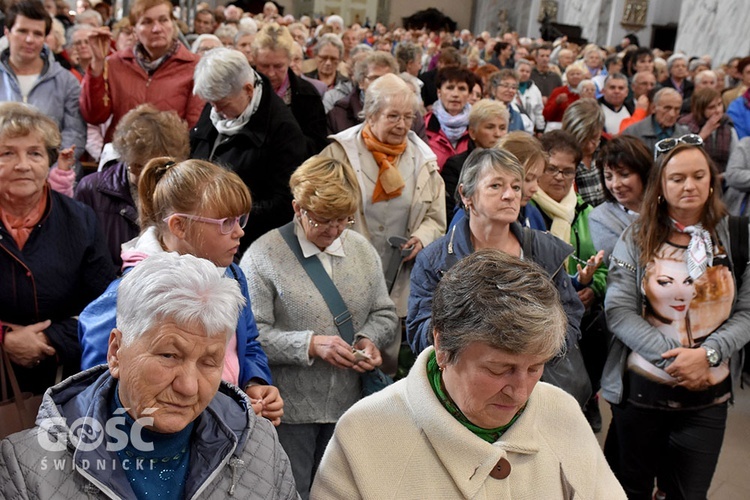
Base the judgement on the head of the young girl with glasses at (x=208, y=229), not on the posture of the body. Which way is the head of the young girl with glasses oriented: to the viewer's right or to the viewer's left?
to the viewer's right

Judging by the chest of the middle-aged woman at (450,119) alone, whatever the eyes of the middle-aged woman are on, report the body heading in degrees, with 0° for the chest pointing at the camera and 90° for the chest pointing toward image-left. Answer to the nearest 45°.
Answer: approximately 0°

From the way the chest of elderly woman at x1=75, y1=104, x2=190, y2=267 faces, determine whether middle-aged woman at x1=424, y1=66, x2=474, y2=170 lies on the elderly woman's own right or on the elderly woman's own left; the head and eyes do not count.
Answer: on the elderly woman's own left

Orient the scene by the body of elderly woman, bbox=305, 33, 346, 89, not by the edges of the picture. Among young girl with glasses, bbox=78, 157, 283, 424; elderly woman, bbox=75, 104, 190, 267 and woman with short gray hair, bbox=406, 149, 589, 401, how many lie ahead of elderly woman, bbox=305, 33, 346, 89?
3

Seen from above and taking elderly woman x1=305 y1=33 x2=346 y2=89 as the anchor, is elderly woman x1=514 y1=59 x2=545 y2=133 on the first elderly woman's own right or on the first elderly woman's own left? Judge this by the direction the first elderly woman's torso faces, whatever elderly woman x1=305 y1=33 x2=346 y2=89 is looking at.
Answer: on the first elderly woman's own left

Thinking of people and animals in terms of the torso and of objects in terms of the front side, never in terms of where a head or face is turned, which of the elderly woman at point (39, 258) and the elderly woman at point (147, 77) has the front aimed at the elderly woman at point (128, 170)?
the elderly woman at point (147, 77)

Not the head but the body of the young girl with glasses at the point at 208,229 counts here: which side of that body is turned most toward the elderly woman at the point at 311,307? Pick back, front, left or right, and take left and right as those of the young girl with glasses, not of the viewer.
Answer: left

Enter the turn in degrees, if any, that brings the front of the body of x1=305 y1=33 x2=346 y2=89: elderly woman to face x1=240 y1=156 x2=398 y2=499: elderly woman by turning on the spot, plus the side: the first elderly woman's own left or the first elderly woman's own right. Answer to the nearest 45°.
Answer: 0° — they already face them

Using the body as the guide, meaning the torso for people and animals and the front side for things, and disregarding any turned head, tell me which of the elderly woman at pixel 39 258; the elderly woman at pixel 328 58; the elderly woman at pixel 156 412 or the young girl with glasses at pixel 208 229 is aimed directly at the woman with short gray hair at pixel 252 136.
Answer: the elderly woman at pixel 328 58

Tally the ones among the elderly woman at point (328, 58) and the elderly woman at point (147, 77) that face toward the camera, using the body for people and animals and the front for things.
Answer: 2

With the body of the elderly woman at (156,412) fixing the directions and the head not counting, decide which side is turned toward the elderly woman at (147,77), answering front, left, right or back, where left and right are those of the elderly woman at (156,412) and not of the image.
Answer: back
